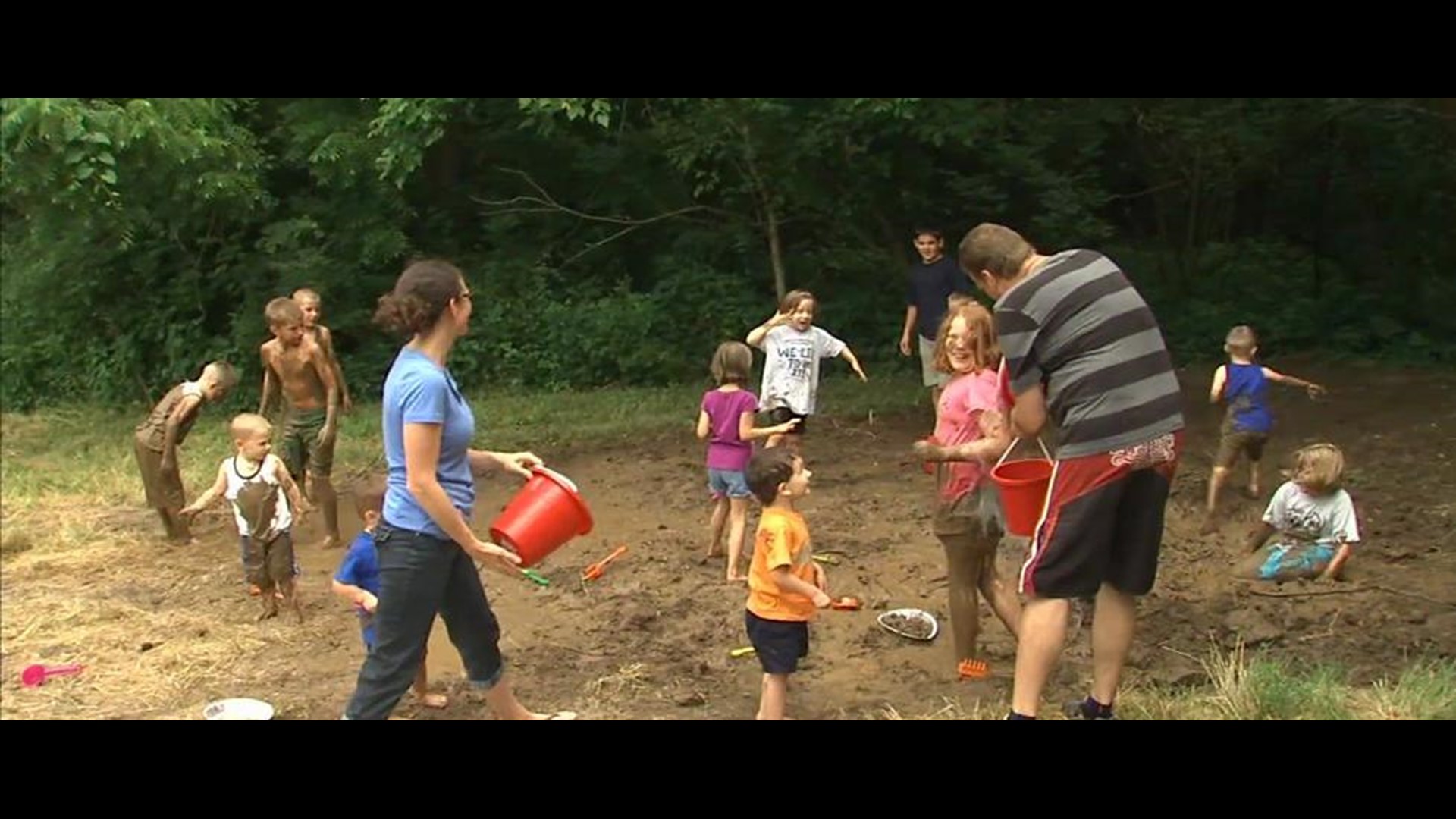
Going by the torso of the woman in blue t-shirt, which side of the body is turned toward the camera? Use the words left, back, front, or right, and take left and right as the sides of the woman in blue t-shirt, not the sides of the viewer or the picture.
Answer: right

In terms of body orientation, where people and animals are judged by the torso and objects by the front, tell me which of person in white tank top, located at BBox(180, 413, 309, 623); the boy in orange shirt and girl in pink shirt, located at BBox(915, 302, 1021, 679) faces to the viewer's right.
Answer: the boy in orange shirt

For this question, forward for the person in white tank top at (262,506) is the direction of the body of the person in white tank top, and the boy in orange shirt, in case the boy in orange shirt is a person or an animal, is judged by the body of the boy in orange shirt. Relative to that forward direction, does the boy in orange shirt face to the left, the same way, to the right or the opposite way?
to the left

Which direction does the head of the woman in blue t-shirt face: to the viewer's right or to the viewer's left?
to the viewer's right

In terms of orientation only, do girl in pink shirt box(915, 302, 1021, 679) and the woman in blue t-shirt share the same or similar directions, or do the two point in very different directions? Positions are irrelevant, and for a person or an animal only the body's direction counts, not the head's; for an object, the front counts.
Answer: very different directions

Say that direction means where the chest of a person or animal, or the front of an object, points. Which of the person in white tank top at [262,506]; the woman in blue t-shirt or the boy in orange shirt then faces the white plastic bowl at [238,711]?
the person in white tank top

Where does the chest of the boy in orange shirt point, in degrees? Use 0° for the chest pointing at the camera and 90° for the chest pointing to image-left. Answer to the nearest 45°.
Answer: approximately 270°

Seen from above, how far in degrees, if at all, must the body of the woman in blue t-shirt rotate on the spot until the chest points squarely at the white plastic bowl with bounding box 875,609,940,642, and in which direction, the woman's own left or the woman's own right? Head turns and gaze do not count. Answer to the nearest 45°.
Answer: approximately 45° to the woman's own left

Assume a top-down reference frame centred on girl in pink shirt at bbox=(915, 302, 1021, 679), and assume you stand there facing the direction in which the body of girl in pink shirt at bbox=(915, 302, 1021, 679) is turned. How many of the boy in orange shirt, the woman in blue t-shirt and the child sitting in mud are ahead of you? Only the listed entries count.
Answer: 2

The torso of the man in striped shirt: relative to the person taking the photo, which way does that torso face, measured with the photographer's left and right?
facing away from the viewer and to the left of the viewer

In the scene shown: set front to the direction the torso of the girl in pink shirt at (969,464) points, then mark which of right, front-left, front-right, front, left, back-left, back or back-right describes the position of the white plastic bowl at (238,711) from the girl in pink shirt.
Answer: front-right
